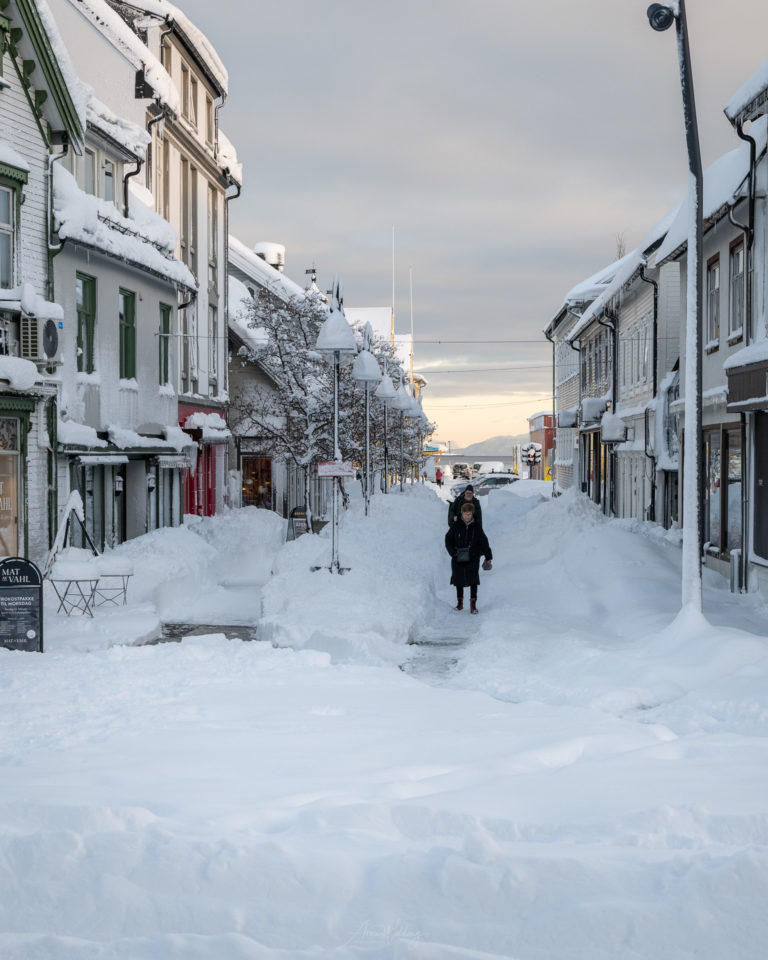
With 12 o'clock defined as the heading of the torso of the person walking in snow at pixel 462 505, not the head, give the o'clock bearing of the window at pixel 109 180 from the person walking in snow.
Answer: The window is roughly at 4 o'clock from the person walking in snow.

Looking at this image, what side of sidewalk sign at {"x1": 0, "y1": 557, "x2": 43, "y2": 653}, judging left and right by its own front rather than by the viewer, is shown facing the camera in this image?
front

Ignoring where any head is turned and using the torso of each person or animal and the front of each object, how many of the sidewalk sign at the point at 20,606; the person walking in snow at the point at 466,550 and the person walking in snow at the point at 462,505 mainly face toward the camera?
3

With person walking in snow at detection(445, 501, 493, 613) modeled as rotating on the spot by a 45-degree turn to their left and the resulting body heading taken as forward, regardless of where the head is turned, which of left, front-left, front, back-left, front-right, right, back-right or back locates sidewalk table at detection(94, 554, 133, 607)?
back-right

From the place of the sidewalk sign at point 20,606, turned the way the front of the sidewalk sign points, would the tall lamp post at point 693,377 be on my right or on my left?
on my left

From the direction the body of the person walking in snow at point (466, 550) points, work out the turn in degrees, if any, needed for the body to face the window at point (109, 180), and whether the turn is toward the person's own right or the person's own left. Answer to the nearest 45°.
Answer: approximately 135° to the person's own right

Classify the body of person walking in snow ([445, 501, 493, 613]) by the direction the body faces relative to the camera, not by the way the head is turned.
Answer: toward the camera

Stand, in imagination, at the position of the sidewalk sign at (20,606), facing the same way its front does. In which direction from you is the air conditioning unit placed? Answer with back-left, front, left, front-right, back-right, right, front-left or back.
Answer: back

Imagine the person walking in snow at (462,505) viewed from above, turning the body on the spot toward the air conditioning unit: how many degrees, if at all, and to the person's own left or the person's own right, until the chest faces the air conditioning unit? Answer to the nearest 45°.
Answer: approximately 90° to the person's own right

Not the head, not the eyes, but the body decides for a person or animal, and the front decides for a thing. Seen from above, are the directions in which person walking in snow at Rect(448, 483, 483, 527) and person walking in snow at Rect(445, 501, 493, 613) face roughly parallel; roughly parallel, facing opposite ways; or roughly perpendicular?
roughly parallel

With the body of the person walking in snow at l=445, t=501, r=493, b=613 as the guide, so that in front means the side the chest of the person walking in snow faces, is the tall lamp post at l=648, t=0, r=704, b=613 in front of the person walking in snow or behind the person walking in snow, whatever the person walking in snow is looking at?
in front

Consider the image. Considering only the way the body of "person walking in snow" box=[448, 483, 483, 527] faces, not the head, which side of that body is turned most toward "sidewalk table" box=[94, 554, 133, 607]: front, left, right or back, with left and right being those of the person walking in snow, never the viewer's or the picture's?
right
